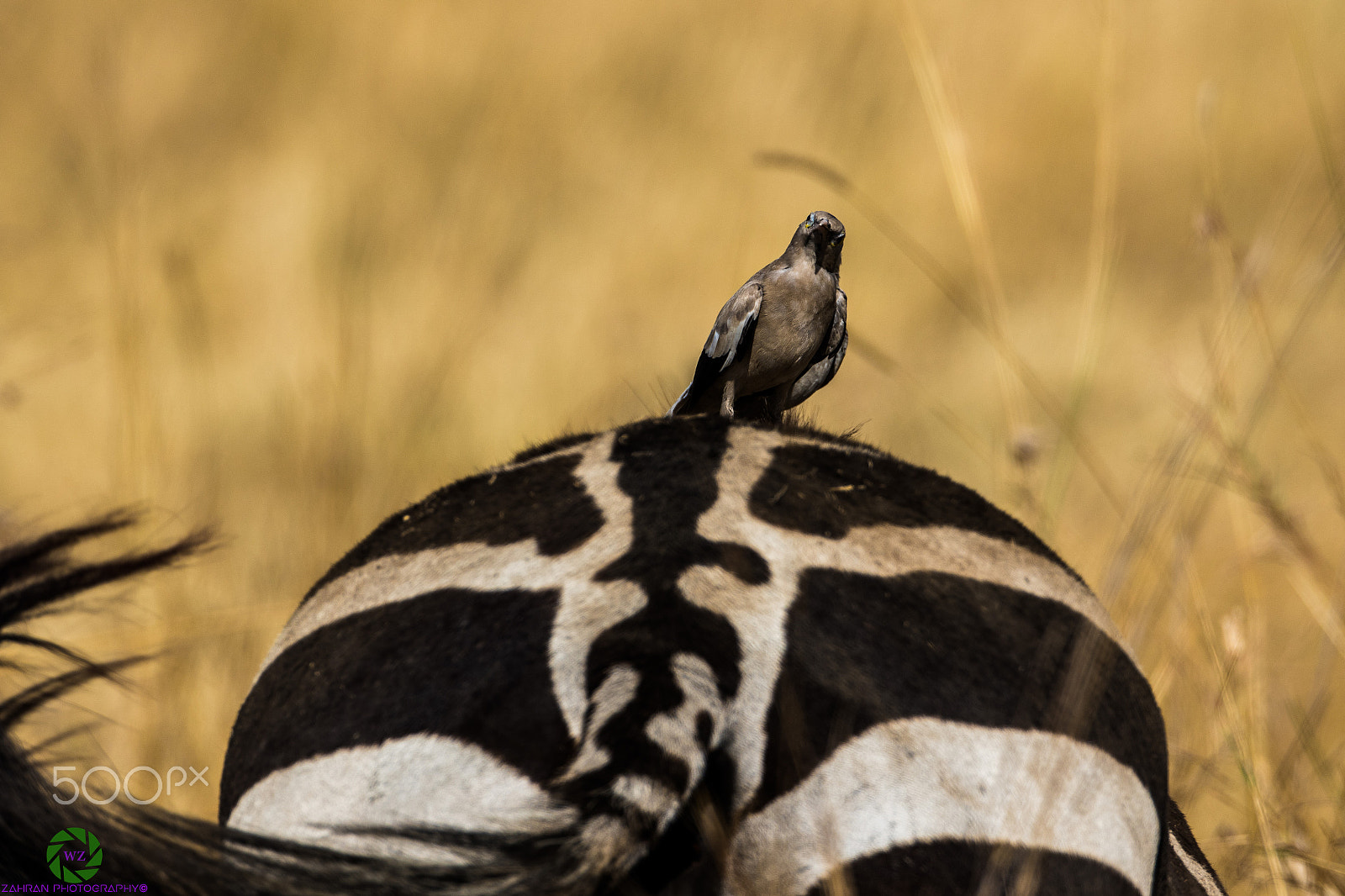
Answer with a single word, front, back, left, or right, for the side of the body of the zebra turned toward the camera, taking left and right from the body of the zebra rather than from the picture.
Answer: back
